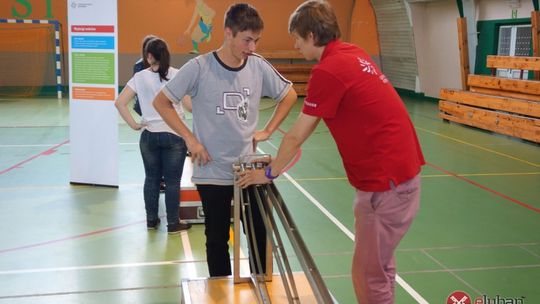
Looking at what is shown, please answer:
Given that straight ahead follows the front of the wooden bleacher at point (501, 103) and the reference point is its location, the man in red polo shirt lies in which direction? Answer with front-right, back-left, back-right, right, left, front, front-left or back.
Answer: front-left

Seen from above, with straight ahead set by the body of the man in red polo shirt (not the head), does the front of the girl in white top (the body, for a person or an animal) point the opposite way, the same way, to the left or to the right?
to the right

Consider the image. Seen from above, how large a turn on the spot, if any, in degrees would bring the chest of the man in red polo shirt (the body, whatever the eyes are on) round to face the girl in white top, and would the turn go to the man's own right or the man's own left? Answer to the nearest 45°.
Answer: approximately 45° to the man's own right

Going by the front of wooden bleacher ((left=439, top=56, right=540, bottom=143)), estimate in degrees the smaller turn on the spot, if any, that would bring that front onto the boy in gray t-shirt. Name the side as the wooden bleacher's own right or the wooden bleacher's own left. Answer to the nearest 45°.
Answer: approximately 45° to the wooden bleacher's own left

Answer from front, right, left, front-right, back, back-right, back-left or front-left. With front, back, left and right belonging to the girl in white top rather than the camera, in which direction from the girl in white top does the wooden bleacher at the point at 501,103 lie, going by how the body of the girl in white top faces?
front-right

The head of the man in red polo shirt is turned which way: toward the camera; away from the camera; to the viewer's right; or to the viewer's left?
to the viewer's left

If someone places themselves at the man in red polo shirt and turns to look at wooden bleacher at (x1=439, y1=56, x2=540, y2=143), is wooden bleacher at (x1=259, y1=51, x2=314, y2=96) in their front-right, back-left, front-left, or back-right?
front-left

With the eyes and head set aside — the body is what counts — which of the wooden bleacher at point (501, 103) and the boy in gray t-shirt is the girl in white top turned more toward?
the wooden bleacher

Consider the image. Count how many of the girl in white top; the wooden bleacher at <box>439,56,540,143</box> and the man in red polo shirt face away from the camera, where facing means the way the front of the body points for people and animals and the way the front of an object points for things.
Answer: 1

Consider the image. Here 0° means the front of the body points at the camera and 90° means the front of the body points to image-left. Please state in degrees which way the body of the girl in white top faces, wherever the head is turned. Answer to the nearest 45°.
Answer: approximately 180°

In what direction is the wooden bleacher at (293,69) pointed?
toward the camera

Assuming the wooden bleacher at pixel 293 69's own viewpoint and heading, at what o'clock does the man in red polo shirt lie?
The man in red polo shirt is roughly at 12 o'clock from the wooden bleacher.

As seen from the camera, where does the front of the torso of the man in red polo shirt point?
to the viewer's left

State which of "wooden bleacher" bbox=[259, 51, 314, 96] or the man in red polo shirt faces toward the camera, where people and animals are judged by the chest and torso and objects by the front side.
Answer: the wooden bleacher

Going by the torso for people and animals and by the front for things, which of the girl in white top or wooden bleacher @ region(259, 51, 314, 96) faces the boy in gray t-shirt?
the wooden bleacher

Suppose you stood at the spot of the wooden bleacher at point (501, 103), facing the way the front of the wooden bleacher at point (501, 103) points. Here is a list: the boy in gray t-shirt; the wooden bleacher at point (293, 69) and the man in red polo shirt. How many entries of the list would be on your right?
1

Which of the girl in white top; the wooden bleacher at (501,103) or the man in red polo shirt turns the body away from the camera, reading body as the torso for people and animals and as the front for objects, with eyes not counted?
the girl in white top
